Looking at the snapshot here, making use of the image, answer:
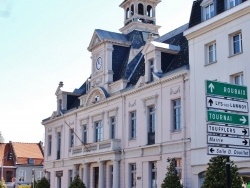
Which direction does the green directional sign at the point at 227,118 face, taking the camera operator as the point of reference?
facing the viewer and to the right of the viewer

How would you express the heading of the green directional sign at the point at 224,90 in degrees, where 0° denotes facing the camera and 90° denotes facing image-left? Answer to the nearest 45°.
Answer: approximately 315°

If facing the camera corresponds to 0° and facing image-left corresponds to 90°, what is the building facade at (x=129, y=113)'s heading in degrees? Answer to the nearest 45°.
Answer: approximately 45°

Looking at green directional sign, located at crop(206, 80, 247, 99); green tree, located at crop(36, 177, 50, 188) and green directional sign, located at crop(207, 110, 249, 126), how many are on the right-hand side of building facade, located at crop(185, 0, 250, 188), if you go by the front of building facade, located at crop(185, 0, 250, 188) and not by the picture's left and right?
1

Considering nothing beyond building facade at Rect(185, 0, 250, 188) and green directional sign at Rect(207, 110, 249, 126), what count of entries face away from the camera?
0

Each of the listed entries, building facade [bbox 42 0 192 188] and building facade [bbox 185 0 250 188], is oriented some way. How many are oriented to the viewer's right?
0

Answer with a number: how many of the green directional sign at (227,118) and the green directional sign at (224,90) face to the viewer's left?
0

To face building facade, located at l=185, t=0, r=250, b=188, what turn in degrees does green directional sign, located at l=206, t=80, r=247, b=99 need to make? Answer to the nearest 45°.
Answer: approximately 135° to its left

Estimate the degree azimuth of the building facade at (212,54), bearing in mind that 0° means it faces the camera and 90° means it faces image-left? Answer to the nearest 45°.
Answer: approximately 45°

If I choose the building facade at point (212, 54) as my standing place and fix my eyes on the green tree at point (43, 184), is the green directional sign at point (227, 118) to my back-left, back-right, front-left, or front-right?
back-left
